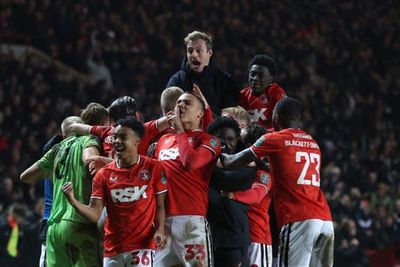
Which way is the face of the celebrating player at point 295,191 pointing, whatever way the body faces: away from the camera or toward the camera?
away from the camera

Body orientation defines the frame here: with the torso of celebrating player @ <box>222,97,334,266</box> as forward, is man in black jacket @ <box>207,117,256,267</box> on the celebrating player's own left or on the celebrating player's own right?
on the celebrating player's own left

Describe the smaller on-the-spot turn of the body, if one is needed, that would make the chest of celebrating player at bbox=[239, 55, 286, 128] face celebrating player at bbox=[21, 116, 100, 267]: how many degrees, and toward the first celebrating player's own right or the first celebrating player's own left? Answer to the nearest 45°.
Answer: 0° — they already face them

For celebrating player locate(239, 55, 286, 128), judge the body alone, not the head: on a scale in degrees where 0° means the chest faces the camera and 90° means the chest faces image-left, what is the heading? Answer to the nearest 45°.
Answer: approximately 45°

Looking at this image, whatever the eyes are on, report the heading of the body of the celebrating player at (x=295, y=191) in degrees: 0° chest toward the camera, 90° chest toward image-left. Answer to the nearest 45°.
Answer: approximately 135°
